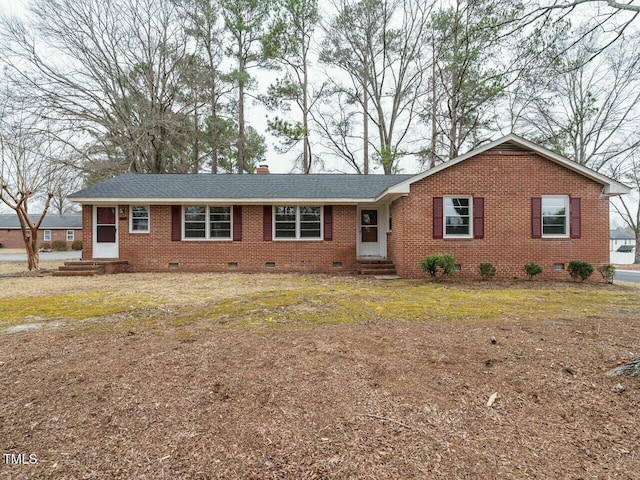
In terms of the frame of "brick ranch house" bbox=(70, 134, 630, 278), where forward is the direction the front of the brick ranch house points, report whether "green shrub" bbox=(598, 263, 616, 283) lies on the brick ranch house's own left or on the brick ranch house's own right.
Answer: on the brick ranch house's own left

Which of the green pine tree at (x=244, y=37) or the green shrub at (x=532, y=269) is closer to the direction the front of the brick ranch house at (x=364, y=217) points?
the green shrub

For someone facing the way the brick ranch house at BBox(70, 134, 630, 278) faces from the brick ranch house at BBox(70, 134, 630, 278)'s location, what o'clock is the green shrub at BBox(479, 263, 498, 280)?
The green shrub is roughly at 10 o'clock from the brick ranch house.

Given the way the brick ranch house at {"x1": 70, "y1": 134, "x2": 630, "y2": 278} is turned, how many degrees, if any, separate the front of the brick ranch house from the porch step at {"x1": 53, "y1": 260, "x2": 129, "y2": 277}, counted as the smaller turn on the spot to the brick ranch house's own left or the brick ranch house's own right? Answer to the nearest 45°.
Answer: approximately 90° to the brick ranch house's own right

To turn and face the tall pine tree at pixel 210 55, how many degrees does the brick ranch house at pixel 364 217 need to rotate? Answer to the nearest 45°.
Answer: approximately 135° to its right

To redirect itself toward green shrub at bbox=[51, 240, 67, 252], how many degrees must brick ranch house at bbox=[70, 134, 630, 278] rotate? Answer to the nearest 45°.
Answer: approximately 135° to its right

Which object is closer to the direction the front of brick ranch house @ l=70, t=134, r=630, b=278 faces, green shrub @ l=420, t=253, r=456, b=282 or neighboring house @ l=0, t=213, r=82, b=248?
the green shrub

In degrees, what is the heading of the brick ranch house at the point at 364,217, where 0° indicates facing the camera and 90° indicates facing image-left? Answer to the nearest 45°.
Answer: approximately 0°

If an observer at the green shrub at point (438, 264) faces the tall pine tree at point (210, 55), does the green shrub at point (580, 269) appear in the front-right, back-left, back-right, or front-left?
back-right

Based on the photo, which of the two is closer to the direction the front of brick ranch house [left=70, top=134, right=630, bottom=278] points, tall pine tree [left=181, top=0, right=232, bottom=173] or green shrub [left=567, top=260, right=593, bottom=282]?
the green shrub

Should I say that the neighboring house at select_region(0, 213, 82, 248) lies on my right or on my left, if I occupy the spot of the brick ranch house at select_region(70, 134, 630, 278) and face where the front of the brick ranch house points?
on my right
